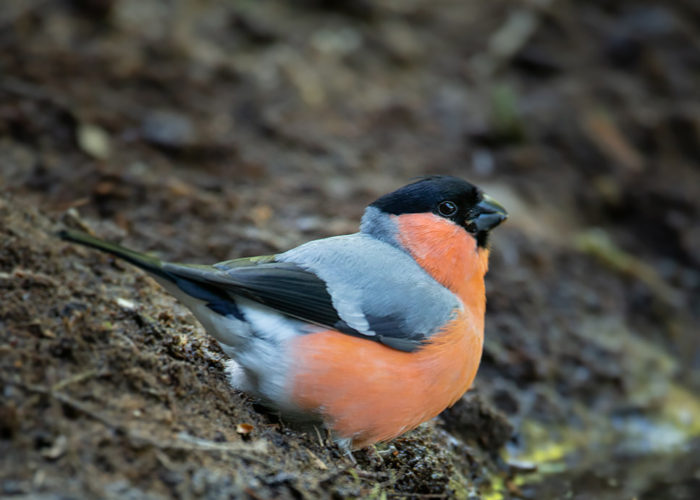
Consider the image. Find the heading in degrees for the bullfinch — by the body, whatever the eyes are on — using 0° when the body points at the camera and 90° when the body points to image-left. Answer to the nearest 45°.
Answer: approximately 270°
